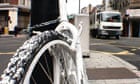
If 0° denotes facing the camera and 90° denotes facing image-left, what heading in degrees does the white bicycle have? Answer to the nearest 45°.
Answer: approximately 45°
